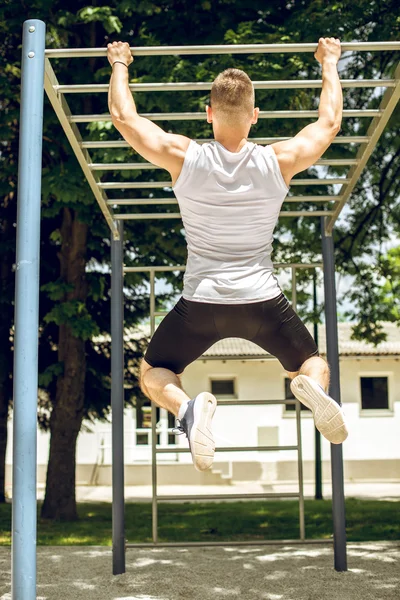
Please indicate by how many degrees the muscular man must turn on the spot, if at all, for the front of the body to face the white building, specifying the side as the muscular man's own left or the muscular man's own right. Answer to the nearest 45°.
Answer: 0° — they already face it

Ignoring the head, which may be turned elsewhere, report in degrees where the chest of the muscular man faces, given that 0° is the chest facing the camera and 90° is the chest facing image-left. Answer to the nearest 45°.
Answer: approximately 180°
